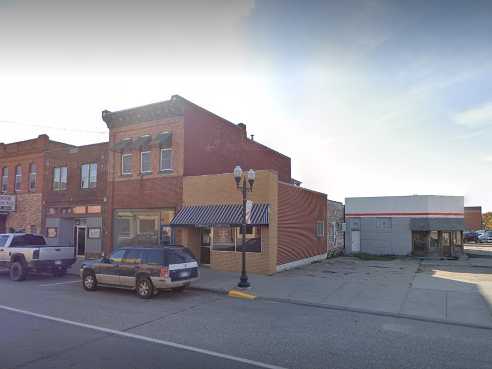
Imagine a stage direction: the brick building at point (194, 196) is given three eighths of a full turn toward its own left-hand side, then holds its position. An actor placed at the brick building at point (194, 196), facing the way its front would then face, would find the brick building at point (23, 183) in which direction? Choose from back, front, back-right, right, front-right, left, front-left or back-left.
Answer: back-left

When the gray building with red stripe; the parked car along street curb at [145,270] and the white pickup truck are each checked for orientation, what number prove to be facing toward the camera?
1

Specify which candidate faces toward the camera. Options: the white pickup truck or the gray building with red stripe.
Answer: the gray building with red stripe

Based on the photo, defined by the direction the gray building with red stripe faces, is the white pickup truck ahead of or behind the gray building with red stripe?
ahead

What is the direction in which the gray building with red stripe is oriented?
toward the camera

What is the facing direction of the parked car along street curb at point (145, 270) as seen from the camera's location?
facing away from the viewer and to the left of the viewer

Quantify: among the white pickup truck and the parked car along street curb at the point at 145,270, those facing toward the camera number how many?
0

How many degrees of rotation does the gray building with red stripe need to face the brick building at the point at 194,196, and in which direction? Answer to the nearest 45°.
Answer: approximately 45° to its right

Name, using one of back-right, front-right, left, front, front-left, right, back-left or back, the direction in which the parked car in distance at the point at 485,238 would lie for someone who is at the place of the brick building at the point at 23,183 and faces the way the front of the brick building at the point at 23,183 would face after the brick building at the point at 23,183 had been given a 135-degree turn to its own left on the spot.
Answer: front

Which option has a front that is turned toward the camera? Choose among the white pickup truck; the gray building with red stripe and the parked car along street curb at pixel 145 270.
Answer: the gray building with red stripe

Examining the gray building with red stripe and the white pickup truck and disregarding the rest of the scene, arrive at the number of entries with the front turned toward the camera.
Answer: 1

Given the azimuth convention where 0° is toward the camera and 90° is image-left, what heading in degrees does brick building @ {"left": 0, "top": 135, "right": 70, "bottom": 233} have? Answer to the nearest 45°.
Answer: approximately 45°

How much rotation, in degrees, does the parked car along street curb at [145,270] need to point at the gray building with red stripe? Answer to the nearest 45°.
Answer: approximately 90° to its right
